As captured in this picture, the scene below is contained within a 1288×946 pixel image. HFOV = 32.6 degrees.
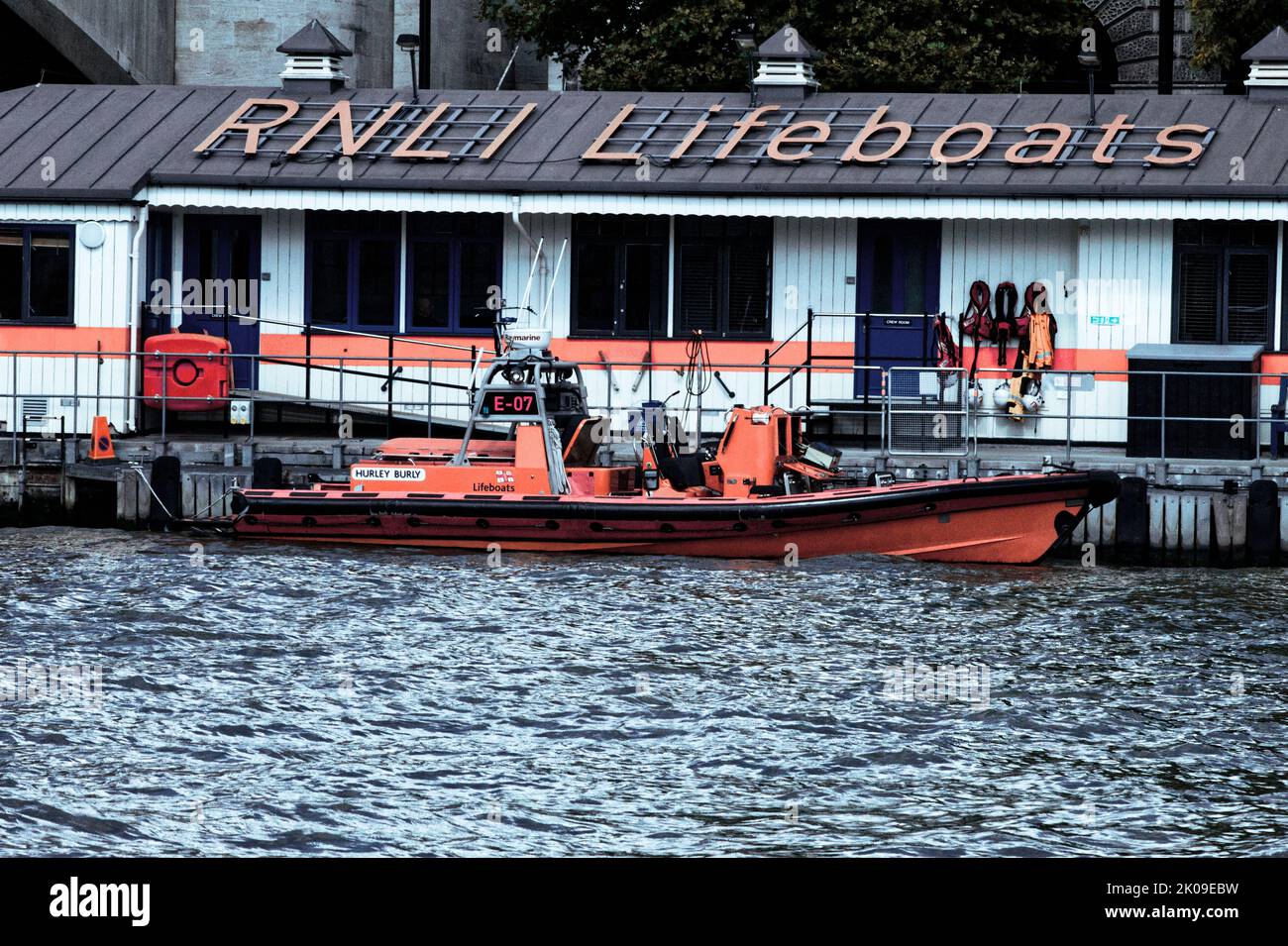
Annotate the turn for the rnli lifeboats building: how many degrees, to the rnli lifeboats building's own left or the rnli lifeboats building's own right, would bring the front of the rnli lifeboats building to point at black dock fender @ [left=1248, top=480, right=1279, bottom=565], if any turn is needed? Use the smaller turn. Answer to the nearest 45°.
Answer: approximately 45° to the rnli lifeboats building's own left

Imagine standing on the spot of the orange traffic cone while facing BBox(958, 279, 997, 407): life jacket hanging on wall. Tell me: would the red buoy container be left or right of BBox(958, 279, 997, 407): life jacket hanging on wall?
left

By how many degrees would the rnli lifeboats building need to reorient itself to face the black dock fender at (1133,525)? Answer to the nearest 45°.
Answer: approximately 45° to its left

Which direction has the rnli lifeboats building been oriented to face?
toward the camera

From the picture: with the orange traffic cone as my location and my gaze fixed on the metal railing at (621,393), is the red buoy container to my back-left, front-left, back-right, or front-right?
front-left

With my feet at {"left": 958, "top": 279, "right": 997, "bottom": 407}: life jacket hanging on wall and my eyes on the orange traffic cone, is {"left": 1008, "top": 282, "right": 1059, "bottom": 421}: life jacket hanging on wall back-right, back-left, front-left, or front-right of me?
back-left

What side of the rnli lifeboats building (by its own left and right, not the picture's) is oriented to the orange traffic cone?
right

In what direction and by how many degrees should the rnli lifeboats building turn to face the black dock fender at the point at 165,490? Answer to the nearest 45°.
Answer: approximately 45° to its right

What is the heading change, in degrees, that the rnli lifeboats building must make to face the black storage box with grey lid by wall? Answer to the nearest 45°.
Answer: approximately 45° to its left
